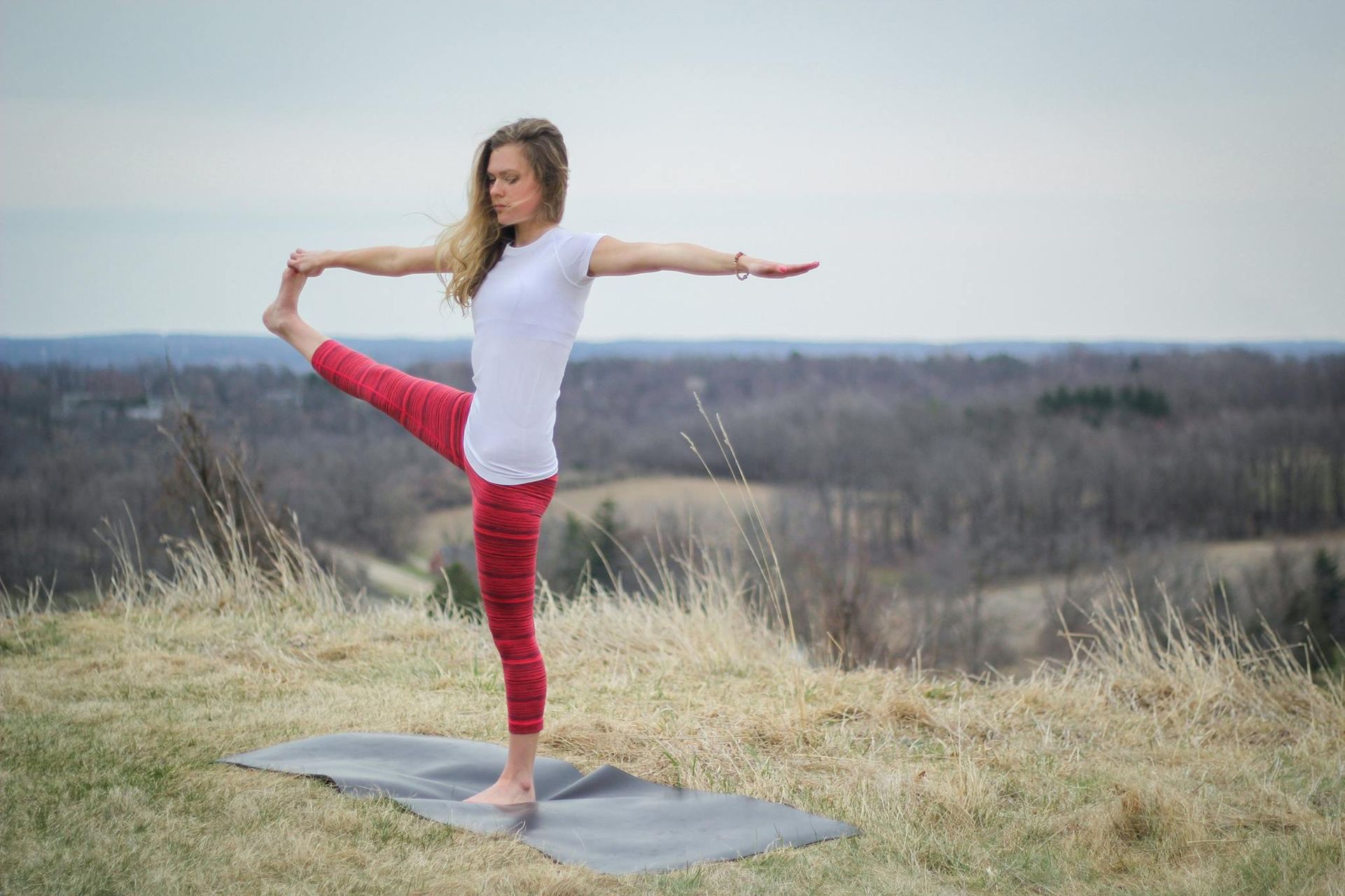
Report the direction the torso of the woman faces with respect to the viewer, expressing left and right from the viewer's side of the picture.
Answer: facing the viewer and to the left of the viewer

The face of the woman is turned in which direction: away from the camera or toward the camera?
toward the camera
